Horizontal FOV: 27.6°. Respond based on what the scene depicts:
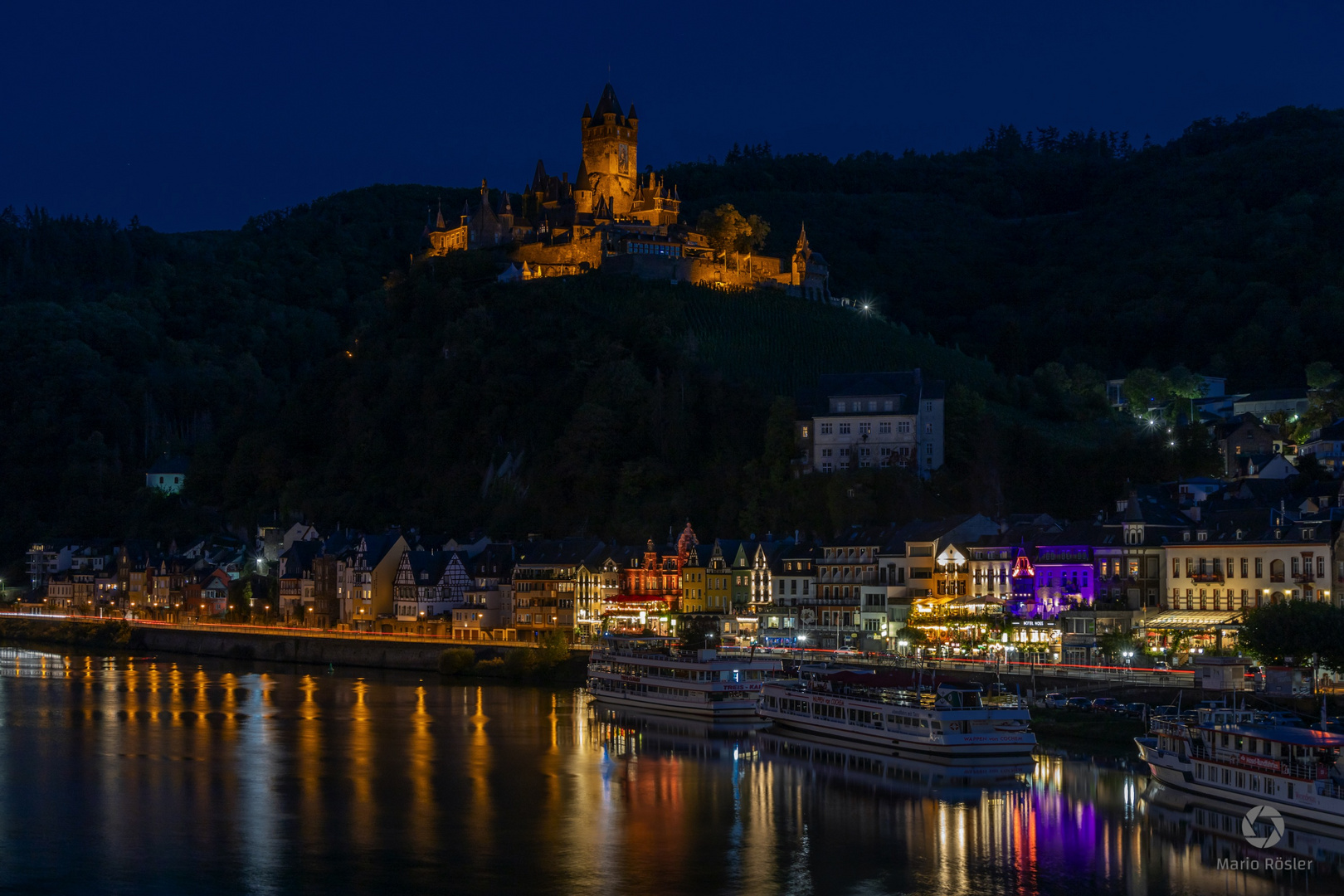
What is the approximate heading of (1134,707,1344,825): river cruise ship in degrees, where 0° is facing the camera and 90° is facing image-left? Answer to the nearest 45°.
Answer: approximately 135°

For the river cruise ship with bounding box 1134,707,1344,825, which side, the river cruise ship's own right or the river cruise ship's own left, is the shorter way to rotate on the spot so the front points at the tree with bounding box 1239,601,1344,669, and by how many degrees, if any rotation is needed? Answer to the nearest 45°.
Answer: approximately 45° to the river cruise ship's own right

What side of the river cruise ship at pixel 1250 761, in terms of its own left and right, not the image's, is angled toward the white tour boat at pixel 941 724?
front
